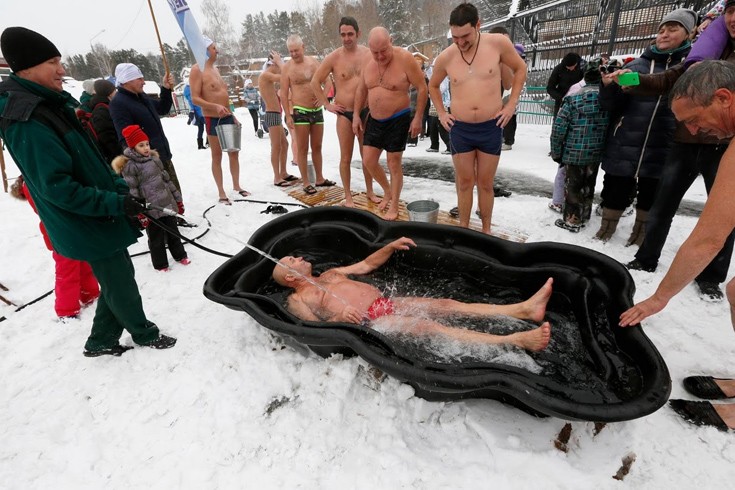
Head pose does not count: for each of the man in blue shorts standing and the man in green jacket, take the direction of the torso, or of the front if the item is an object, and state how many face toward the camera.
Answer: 1

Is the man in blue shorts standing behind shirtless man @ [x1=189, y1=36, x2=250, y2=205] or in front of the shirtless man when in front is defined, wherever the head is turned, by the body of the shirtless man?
in front

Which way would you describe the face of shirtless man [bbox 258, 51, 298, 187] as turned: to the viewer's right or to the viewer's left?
to the viewer's right

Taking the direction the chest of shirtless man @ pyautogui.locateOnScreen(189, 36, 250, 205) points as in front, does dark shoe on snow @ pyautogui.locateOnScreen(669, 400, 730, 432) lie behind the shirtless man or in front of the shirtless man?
in front

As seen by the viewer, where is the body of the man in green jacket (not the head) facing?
to the viewer's right

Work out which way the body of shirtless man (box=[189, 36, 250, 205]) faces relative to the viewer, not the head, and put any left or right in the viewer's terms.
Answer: facing the viewer and to the right of the viewer

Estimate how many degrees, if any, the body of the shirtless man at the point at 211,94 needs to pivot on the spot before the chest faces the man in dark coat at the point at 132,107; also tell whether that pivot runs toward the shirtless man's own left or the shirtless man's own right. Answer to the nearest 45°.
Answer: approximately 90° to the shirtless man's own right

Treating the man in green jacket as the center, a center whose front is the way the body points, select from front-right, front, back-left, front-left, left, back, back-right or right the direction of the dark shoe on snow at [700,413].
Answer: front-right
